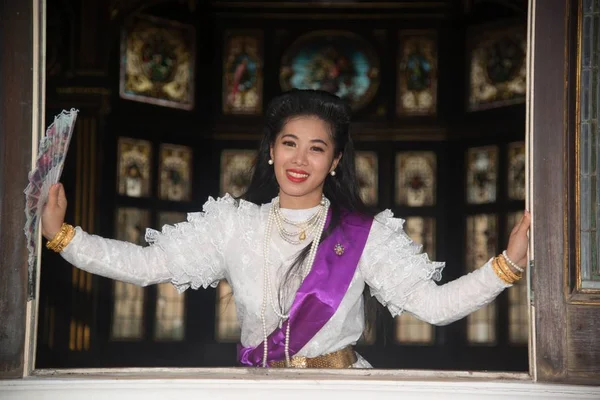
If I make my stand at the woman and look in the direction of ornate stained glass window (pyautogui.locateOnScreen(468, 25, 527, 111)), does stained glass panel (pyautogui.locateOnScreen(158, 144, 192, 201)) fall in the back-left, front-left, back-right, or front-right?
front-left

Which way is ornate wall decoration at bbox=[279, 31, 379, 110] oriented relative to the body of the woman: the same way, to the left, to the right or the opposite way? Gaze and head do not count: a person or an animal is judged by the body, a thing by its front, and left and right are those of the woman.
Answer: the same way

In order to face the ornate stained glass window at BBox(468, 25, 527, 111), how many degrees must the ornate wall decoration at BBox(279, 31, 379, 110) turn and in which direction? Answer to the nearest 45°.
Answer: approximately 90° to its left

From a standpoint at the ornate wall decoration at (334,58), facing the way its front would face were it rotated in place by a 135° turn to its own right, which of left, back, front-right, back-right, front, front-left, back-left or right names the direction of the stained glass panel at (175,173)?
front-left

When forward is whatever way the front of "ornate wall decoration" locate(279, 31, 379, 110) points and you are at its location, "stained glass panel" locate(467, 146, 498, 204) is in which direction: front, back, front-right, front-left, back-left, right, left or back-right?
left

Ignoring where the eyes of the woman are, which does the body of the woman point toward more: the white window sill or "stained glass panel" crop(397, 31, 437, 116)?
the white window sill

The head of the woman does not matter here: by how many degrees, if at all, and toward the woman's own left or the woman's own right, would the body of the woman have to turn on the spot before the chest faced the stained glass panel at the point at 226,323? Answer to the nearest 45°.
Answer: approximately 180°

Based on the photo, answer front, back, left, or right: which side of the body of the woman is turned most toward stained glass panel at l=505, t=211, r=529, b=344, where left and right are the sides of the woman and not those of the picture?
back

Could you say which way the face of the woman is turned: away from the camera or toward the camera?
toward the camera

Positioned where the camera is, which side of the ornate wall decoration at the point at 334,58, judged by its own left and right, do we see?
front

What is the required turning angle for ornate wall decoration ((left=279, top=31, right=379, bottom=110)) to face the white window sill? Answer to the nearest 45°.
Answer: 0° — it already faces it

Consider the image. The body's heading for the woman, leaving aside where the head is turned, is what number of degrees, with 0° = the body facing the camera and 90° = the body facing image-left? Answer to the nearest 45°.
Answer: approximately 0°
